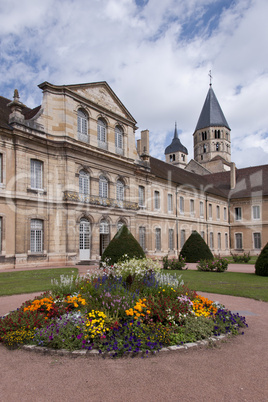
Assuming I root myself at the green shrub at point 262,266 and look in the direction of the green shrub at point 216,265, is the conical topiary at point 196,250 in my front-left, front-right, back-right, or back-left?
front-right

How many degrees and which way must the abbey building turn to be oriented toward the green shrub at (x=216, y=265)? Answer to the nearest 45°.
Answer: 0° — it already faces it

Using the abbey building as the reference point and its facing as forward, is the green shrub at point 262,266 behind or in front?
in front

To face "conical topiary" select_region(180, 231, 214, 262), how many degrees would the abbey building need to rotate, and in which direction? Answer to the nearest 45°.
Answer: approximately 45° to its left

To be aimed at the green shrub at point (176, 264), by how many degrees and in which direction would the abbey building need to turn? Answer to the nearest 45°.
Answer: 0° — it already faces it

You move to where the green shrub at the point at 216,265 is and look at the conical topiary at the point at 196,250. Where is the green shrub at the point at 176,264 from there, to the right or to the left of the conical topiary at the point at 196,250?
left

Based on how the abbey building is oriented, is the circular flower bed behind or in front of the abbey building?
in front

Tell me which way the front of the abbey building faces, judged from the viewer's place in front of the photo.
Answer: facing the viewer and to the right of the viewer

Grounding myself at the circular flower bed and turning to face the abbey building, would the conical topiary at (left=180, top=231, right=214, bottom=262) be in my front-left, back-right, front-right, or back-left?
front-right

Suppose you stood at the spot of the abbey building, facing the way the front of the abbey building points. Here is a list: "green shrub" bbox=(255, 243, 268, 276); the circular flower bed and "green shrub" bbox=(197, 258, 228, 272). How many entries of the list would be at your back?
0
